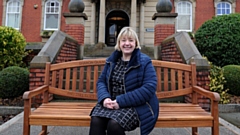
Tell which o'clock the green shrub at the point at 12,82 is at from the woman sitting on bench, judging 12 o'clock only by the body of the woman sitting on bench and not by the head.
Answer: The green shrub is roughly at 3 o'clock from the woman sitting on bench.

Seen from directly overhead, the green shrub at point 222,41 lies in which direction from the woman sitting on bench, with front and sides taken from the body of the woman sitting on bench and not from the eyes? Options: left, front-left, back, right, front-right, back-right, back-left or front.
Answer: back

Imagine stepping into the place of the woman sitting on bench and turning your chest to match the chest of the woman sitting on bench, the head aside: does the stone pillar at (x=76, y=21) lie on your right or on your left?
on your right

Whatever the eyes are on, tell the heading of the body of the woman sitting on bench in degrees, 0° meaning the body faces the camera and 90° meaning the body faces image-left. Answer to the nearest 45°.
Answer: approximately 45°

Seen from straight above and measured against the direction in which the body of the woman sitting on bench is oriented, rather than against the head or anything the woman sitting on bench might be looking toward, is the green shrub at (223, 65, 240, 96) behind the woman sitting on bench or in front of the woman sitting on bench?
behind

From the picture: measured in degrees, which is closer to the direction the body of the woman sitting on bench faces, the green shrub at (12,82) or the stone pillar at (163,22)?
the green shrub
